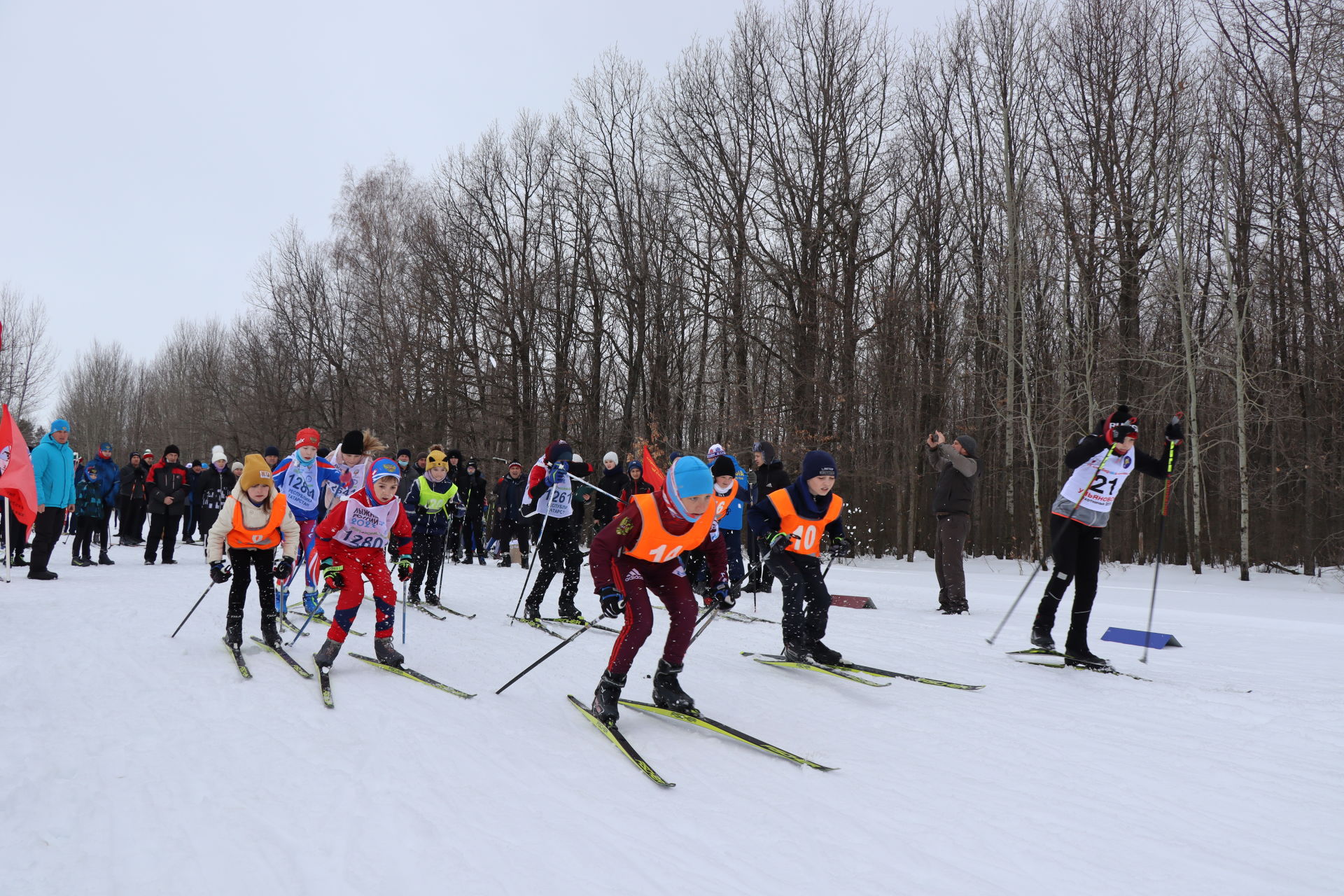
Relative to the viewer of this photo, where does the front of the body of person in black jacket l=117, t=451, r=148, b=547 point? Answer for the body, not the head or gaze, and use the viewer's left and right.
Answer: facing the viewer and to the right of the viewer

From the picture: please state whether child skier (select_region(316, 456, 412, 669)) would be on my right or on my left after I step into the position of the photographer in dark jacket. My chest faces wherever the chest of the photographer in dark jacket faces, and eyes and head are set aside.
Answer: on my left

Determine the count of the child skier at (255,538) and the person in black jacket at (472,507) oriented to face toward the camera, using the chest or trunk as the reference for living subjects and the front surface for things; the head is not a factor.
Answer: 2

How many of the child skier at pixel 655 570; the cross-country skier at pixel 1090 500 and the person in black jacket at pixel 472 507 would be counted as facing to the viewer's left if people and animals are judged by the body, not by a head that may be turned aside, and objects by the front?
0

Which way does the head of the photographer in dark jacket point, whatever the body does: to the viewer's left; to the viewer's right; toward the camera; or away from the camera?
to the viewer's left

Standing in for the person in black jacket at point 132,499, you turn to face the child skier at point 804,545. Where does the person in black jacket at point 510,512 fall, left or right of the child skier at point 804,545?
left

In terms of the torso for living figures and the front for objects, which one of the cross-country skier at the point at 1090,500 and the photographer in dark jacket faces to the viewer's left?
the photographer in dark jacket

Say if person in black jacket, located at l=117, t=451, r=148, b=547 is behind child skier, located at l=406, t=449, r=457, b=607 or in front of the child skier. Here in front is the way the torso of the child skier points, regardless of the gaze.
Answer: behind

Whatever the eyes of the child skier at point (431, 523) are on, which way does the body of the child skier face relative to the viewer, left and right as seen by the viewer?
facing the viewer

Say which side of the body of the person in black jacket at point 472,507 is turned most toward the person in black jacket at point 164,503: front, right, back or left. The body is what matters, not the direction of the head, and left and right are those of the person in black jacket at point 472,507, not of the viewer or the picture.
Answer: right

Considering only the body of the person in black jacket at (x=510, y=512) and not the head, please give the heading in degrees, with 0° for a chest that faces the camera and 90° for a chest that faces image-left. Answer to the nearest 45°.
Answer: approximately 0°
